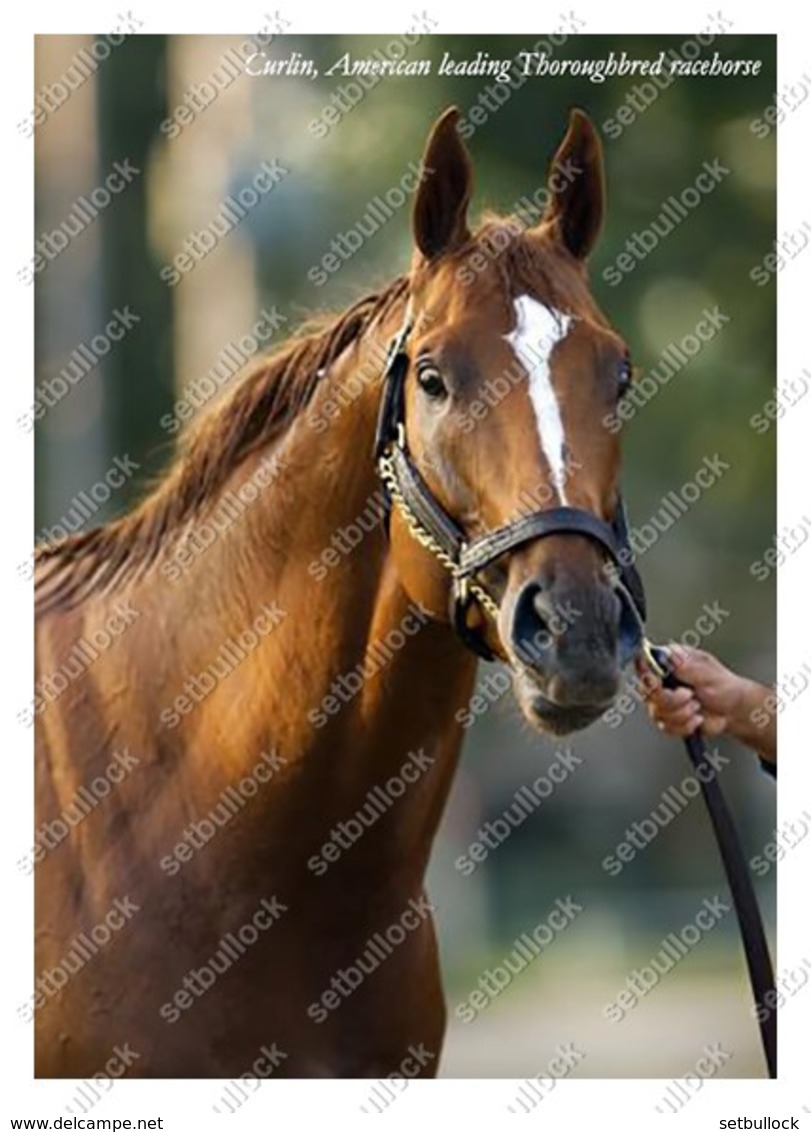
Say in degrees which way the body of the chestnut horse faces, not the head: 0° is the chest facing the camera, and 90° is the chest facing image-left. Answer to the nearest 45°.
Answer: approximately 315°

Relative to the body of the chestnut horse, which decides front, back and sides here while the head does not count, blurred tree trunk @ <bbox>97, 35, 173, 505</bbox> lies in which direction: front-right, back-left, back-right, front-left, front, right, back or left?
back-left
